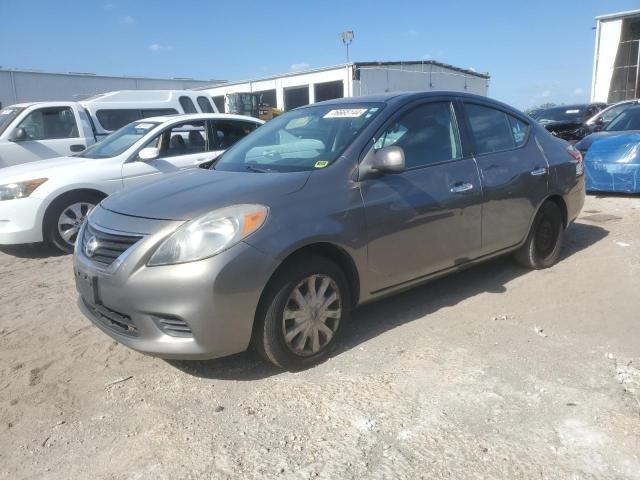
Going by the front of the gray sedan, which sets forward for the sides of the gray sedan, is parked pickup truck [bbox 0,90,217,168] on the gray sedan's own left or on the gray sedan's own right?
on the gray sedan's own right

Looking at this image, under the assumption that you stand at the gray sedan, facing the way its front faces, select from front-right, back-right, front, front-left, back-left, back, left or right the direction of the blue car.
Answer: back

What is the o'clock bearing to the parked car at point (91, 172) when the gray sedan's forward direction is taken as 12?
The parked car is roughly at 3 o'clock from the gray sedan.

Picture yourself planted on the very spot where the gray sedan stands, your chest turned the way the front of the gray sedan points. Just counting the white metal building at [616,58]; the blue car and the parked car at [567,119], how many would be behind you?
3

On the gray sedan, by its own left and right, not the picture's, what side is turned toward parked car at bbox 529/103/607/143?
back

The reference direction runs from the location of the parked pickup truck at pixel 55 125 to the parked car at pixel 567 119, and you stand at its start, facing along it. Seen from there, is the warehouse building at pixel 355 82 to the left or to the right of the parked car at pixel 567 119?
left

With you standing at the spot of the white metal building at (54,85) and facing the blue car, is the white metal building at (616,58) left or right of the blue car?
left

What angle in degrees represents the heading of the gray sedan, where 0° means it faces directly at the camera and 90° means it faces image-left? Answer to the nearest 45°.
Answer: approximately 45°

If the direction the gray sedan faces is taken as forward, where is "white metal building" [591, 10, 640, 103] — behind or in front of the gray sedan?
behind

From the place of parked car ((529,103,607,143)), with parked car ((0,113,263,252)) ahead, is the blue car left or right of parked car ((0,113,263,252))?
left

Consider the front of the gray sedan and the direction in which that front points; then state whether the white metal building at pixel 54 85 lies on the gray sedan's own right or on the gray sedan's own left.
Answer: on the gray sedan's own right

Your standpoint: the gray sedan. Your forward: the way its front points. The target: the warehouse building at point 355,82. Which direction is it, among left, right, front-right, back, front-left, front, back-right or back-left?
back-right
